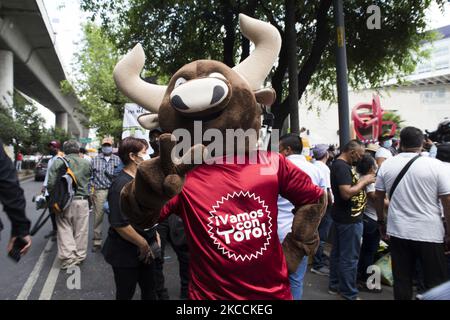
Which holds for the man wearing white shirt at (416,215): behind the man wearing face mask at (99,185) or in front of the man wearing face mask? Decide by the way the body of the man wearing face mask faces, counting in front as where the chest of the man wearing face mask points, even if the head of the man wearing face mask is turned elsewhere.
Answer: in front

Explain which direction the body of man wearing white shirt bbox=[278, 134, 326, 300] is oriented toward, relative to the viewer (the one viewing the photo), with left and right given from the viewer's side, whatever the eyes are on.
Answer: facing away from the viewer and to the left of the viewer

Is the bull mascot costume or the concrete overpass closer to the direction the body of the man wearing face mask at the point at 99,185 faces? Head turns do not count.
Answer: the bull mascot costume

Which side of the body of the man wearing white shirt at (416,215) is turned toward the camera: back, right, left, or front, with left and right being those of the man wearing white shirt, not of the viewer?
back

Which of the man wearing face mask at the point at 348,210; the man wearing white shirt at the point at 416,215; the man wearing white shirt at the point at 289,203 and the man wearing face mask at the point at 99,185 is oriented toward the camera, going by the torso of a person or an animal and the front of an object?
the man wearing face mask at the point at 99,185

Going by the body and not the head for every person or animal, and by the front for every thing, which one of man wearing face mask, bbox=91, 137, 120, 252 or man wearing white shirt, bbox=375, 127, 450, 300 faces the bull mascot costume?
the man wearing face mask
